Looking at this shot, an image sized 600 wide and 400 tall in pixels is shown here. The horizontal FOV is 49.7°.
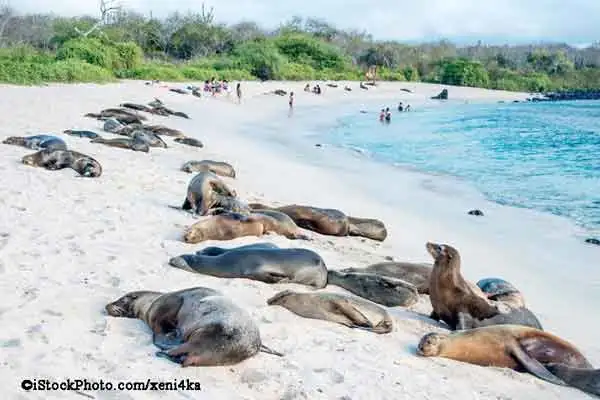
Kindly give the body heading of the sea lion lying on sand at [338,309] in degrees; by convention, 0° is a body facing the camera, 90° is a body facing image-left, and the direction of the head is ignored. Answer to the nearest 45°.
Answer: approximately 90°

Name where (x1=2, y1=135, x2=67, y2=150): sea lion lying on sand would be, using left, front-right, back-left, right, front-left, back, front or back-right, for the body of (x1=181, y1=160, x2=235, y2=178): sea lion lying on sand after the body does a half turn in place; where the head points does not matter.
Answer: back

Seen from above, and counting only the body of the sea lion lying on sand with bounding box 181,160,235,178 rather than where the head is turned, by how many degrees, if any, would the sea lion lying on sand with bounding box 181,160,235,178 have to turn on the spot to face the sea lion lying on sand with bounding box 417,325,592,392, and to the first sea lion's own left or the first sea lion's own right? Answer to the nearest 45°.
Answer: approximately 90° to the first sea lion's own left

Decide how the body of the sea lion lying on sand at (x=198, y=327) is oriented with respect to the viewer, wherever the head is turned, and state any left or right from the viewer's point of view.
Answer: facing to the left of the viewer

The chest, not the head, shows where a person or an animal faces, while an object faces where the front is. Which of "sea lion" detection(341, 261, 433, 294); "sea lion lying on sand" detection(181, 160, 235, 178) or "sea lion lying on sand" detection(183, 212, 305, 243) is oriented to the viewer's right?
the sea lion

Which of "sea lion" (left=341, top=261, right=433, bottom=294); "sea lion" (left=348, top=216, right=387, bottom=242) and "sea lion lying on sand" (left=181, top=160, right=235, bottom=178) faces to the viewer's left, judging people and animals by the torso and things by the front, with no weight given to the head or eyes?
the sea lion lying on sand

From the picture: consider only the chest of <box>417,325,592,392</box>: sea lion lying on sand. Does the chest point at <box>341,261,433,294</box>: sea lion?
no

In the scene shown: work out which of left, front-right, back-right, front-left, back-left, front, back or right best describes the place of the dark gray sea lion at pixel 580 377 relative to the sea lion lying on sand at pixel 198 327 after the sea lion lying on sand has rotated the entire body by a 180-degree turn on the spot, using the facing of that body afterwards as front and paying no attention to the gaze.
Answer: front

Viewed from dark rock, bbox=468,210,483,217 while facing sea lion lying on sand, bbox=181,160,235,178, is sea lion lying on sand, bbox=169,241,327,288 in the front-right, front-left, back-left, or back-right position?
front-left

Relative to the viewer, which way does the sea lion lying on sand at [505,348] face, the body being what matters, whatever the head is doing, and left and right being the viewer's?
facing to the left of the viewer

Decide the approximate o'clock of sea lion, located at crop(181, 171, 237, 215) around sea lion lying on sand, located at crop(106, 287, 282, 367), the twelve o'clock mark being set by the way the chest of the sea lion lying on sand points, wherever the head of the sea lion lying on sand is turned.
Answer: The sea lion is roughly at 3 o'clock from the sea lion lying on sand.

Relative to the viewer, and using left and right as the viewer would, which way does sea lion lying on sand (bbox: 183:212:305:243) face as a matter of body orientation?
facing to the left of the viewer

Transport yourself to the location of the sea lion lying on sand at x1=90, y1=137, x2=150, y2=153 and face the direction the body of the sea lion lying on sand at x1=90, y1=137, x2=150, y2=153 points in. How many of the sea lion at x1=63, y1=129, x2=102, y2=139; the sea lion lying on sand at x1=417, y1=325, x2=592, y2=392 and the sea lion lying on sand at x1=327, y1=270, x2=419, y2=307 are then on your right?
2

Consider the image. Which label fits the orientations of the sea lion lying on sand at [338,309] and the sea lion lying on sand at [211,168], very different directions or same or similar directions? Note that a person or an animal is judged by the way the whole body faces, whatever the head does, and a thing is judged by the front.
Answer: same or similar directions

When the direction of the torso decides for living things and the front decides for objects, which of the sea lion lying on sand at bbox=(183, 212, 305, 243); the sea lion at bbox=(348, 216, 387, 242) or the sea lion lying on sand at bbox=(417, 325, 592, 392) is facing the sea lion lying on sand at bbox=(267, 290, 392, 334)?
the sea lion lying on sand at bbox=(417, 325, 592, 392)

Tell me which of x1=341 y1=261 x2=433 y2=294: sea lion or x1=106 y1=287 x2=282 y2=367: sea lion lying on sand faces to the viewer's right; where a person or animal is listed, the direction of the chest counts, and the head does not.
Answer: the sea lion

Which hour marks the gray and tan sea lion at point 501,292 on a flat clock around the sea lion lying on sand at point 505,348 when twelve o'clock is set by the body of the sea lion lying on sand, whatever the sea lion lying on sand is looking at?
The gray and tan sea lion is roughly at 3 o'clock from the sea lion lying on sand.
